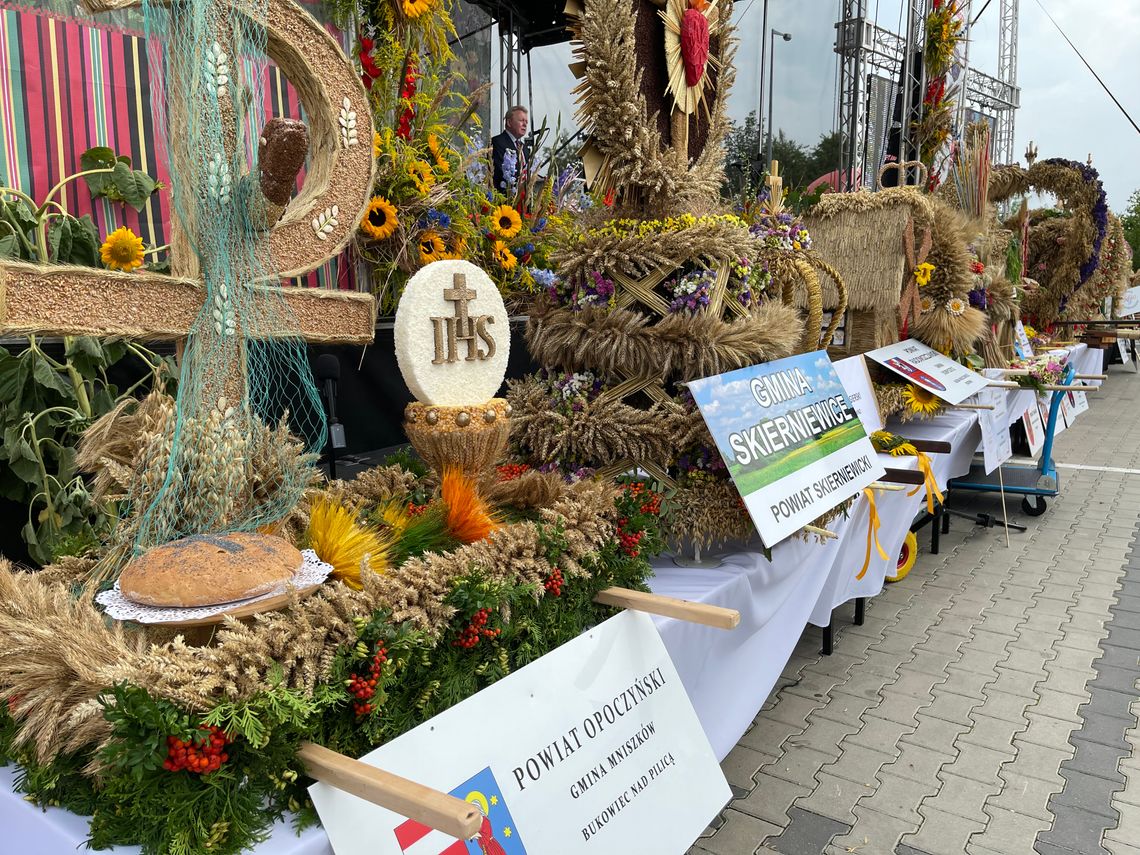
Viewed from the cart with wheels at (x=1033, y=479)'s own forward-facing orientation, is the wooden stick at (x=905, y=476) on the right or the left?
on its left

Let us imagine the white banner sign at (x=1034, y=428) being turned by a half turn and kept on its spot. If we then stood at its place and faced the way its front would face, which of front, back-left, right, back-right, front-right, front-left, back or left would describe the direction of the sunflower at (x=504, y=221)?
left

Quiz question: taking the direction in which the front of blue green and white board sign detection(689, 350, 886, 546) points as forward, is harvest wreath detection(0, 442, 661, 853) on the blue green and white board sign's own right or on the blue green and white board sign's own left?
on the blue green and white board sign's own right

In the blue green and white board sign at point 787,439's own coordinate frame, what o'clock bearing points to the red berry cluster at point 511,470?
The red berry cluster is roughly at 4 o'clock from the blue green and white board sign.

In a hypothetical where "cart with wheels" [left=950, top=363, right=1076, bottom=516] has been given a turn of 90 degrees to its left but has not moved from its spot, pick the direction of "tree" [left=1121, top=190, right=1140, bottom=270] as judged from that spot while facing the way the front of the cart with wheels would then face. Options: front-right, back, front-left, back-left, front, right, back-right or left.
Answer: back

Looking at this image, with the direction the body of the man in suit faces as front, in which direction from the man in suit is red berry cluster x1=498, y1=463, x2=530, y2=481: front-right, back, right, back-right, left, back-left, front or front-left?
front-right

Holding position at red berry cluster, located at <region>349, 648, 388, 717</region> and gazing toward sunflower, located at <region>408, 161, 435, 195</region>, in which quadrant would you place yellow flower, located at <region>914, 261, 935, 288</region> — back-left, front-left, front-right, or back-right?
front-right

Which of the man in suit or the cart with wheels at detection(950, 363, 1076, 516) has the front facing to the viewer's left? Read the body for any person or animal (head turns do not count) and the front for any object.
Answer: the cart with wheels

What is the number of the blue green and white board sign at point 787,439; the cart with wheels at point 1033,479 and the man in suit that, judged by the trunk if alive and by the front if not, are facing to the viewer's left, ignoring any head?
1

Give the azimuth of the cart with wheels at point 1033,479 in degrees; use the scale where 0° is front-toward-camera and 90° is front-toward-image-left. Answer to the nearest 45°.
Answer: approximately 90°

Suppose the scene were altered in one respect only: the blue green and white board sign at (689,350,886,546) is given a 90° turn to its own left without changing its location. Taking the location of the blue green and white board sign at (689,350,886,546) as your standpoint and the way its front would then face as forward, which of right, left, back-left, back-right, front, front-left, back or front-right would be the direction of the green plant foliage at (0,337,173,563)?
back-left

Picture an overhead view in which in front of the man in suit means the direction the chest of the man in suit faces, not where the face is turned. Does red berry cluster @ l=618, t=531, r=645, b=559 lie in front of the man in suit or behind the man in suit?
in front

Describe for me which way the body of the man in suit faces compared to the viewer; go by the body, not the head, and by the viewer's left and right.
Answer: facing the viewer and to the right of the viewer
